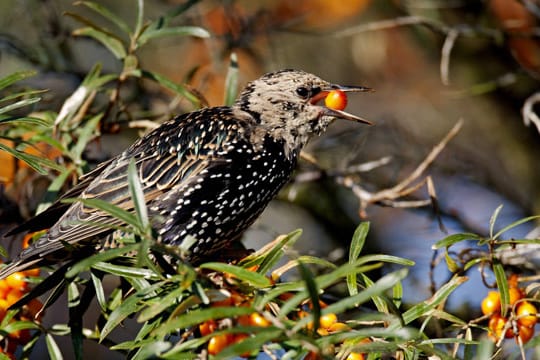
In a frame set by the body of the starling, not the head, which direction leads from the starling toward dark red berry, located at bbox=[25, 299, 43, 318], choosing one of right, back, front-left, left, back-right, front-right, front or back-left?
back-right

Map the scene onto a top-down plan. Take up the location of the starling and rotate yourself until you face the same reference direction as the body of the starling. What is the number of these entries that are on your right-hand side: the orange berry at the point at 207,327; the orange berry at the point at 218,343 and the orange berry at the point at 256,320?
3

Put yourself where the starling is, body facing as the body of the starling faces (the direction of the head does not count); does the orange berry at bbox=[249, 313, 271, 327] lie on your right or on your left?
on your right

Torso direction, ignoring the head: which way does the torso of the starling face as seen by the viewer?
to the viewer's right

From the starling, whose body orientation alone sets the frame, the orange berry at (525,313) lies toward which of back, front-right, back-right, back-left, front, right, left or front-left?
front-right

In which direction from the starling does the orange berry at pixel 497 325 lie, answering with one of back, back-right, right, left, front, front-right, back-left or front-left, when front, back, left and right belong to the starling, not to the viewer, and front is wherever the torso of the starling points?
front-right

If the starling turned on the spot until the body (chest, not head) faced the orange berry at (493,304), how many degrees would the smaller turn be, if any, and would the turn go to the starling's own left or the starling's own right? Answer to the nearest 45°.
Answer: approximately 45° to the starling's own right

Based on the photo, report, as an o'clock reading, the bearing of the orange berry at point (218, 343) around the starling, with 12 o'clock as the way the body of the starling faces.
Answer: The orange berry is roughly at 3 o'clock from the starling.

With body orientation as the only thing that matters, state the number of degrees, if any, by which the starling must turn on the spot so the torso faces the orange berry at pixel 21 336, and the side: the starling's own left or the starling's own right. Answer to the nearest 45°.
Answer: approximately 135° to the starling's own right

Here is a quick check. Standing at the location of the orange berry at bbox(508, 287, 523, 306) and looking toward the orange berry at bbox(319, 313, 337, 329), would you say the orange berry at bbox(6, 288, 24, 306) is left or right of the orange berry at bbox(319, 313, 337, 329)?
right

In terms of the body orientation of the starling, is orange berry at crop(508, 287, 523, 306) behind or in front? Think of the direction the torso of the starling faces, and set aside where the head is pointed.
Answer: in front

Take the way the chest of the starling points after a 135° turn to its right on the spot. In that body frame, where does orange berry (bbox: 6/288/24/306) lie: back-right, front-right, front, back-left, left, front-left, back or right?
front

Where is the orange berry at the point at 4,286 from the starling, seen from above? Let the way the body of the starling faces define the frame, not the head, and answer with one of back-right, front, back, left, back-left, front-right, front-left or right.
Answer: back-right
